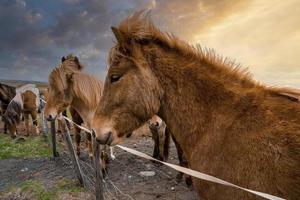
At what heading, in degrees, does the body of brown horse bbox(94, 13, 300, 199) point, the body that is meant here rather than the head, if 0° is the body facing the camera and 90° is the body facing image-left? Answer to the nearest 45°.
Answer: approximately 90°

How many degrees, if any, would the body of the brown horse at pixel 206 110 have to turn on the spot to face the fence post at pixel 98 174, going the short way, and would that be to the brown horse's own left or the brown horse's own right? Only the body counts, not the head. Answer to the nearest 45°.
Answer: approximately 45° to the brown horse's own right

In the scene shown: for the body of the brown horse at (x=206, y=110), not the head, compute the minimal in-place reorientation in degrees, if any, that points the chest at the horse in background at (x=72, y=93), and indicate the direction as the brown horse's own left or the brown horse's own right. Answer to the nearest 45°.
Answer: approximately 45° to the brown horse's own right

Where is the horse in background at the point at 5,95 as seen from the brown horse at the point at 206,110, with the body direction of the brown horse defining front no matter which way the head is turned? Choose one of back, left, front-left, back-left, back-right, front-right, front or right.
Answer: front-right

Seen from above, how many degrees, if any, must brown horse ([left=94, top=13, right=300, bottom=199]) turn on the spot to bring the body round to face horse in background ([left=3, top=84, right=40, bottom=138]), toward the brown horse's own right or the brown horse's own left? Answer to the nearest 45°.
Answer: approximately 45° to the brown horse's own right
